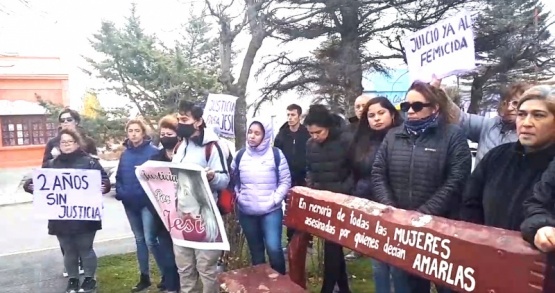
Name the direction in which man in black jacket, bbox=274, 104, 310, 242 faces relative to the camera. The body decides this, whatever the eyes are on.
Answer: toward the camera

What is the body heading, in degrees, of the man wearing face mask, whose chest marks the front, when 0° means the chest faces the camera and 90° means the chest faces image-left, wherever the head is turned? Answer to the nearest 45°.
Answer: approximately 45°

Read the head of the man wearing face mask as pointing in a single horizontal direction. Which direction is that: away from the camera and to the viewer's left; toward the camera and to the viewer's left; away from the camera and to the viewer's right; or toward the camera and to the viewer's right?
toward the camera and to the viewer's left

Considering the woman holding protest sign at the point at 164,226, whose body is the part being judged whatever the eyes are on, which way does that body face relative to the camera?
toward the camera

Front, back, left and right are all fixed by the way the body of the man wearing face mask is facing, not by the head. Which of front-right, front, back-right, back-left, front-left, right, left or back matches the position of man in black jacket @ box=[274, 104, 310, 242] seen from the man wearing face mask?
back

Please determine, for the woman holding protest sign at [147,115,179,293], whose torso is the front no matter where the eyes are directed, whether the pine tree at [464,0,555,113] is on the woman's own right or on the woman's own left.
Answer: on the woman's own left

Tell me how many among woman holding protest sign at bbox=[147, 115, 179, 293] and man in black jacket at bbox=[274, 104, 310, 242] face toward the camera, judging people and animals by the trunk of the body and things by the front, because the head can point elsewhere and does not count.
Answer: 2

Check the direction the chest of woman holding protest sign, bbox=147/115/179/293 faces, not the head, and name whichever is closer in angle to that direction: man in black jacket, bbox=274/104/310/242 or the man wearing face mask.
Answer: the man wearing face mask

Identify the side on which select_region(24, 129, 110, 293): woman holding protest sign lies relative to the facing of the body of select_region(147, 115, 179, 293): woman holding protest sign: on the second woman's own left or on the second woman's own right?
on the second woman's own right

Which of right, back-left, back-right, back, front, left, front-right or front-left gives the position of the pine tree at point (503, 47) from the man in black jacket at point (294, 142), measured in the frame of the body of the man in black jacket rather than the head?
back-left
